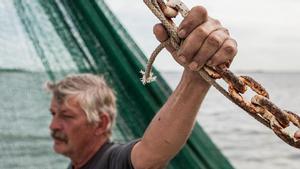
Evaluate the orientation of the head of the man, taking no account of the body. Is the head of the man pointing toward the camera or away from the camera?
toward the camera

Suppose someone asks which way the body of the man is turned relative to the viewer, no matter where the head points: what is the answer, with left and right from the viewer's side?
facing the viewer and to the left of the viewer
